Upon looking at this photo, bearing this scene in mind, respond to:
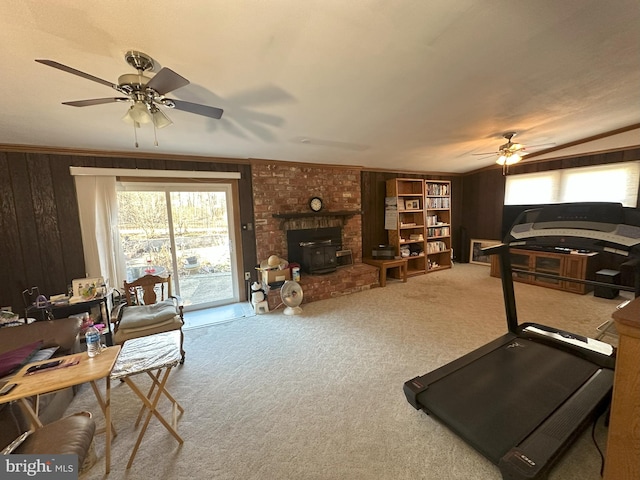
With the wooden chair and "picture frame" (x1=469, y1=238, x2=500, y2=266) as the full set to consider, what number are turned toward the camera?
2

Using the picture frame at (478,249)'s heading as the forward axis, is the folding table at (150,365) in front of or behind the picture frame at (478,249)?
in front

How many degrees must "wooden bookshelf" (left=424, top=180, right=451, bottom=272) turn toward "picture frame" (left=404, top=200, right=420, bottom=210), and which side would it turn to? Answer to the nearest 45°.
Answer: approximately 90° to its right

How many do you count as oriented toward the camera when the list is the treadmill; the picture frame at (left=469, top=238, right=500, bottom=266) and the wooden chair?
2

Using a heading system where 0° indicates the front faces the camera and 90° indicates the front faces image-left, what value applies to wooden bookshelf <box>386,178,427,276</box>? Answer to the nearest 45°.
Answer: approximately 315°

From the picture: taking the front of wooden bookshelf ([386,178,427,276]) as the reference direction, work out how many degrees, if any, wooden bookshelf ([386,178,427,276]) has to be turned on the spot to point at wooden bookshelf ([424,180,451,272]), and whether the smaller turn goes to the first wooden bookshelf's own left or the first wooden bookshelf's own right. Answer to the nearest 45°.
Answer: approximately 90° to the first wooden bookshelf's own left

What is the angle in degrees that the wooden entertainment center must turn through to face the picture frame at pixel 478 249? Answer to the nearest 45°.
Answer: approximately 90° to its right

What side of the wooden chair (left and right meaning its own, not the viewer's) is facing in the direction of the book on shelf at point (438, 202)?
left

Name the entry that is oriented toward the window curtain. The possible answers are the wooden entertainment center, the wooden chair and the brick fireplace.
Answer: the wooden entertainment center

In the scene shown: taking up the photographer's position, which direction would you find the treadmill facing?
facing away from the viewer and to the right of the viewer

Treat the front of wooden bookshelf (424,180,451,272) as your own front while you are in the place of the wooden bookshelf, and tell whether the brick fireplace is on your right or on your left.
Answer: on your right

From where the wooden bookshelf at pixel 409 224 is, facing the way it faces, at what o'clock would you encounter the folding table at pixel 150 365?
The folding table is roughly at 2 o'clock from the wooden bookshelf.

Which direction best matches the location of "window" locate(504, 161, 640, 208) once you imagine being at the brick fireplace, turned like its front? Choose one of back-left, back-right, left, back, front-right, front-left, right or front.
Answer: front-left
